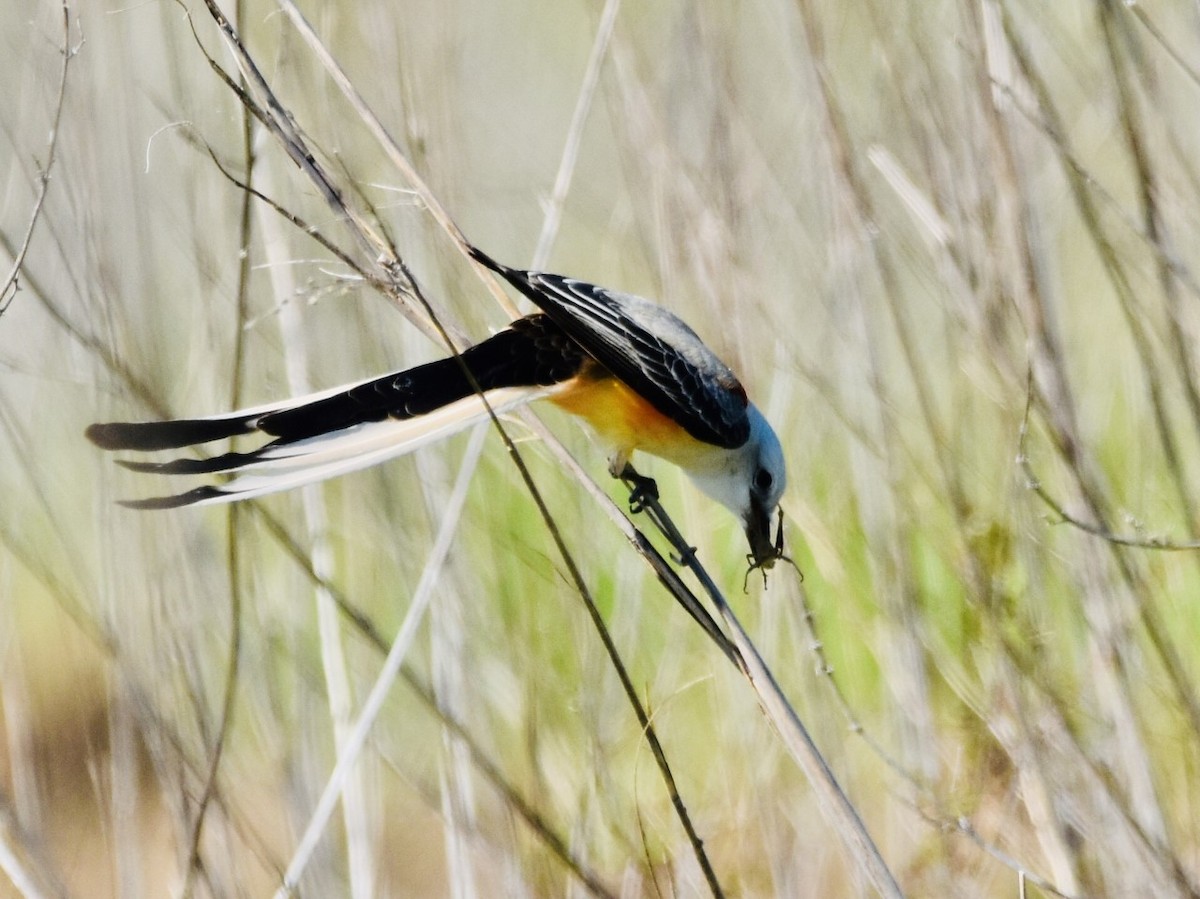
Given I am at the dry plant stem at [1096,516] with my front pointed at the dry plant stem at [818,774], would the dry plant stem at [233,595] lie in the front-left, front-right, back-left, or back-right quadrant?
front-right

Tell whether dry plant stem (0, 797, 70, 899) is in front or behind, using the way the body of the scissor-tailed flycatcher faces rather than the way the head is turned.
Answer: behind

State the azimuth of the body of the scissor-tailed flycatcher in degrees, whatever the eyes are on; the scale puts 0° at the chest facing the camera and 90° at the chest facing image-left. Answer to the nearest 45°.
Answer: approximately 270°

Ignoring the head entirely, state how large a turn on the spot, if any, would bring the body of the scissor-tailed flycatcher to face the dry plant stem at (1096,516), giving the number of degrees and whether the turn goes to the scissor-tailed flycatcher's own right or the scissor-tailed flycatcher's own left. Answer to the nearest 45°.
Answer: approximately 45° to the scissor-tailed flycatcher's own right
